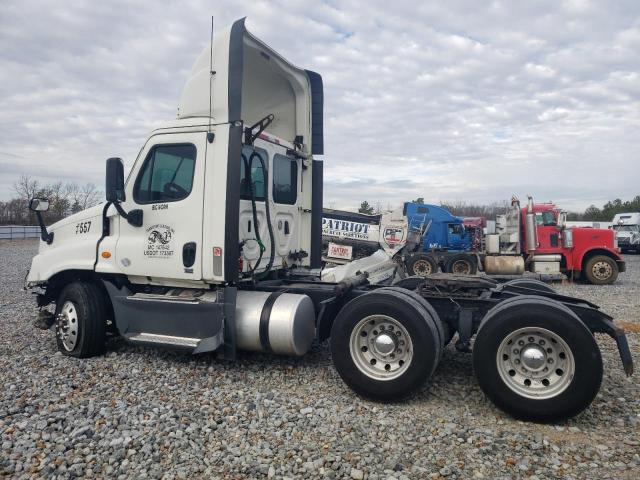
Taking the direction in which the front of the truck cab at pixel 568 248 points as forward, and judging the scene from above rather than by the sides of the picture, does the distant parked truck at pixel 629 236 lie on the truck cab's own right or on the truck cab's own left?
on the truck cab's own left

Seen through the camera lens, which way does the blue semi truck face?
facing to the right of the viewer

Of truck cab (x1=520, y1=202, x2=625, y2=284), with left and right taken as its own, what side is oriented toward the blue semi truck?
back

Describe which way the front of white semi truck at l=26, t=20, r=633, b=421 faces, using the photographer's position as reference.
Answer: facing away from the viewer and to the left of the viewer

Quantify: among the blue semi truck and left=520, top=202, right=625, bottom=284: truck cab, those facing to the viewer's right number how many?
2

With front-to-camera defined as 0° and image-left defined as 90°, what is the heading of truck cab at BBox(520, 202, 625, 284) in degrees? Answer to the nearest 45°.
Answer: approximately 270°

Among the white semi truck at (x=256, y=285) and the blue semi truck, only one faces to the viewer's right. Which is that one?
the blue semi truck

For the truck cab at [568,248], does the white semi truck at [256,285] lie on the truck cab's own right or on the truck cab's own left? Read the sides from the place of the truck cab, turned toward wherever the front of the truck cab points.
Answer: on the truck cab's own right

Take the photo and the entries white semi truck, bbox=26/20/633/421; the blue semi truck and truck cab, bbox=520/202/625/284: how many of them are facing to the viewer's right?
2

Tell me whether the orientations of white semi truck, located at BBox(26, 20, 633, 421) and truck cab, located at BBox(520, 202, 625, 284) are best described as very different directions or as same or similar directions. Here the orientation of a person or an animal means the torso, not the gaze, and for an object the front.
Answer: very different directions
